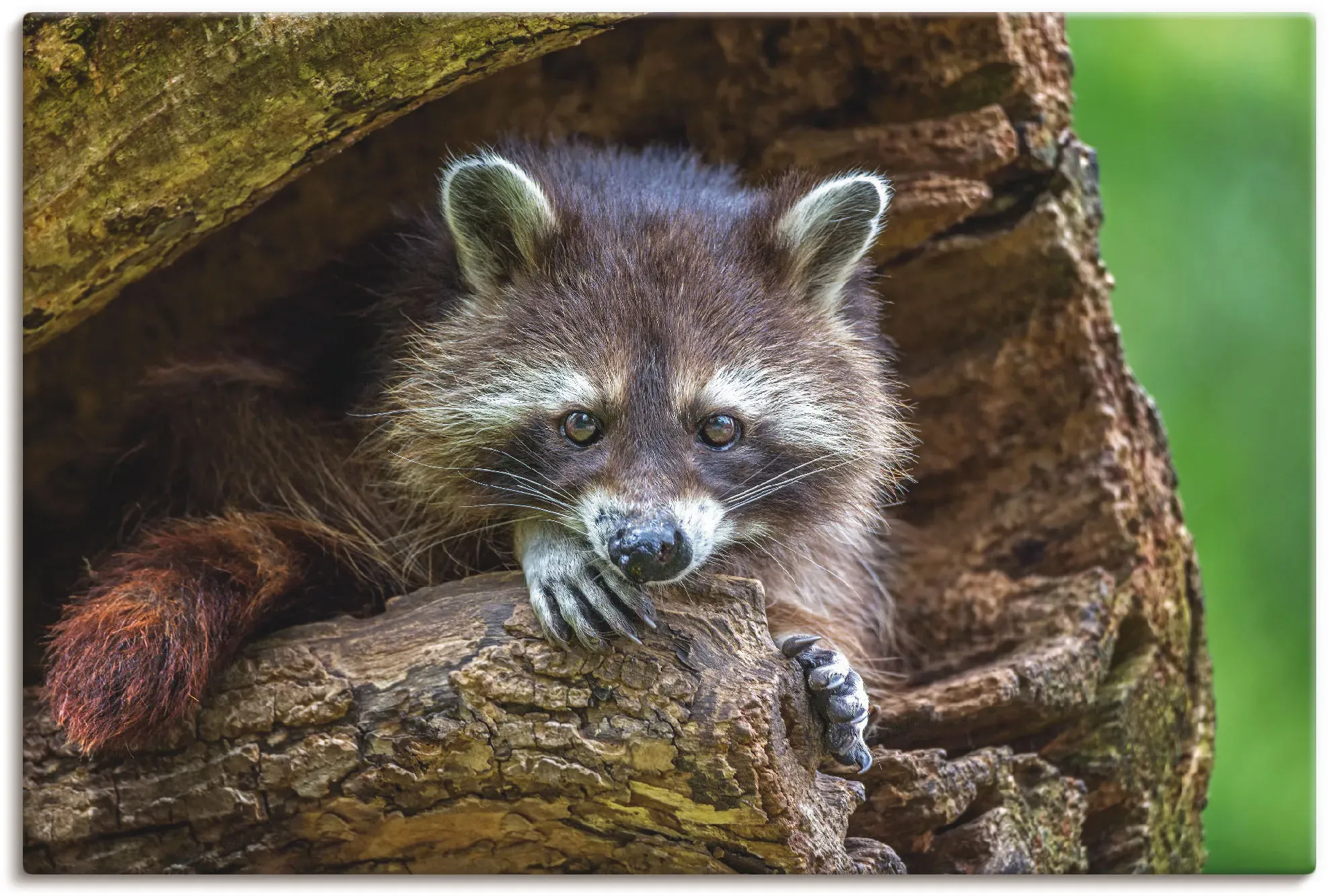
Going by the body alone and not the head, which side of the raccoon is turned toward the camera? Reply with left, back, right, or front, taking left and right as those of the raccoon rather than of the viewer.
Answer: front
